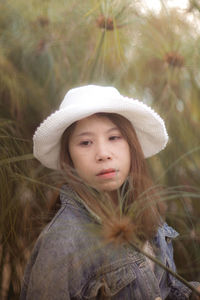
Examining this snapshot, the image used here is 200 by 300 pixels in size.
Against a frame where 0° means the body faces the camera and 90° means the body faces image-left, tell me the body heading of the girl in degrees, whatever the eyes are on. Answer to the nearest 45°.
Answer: approximately 315°

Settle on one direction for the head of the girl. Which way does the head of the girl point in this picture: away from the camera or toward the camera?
toward the camera
